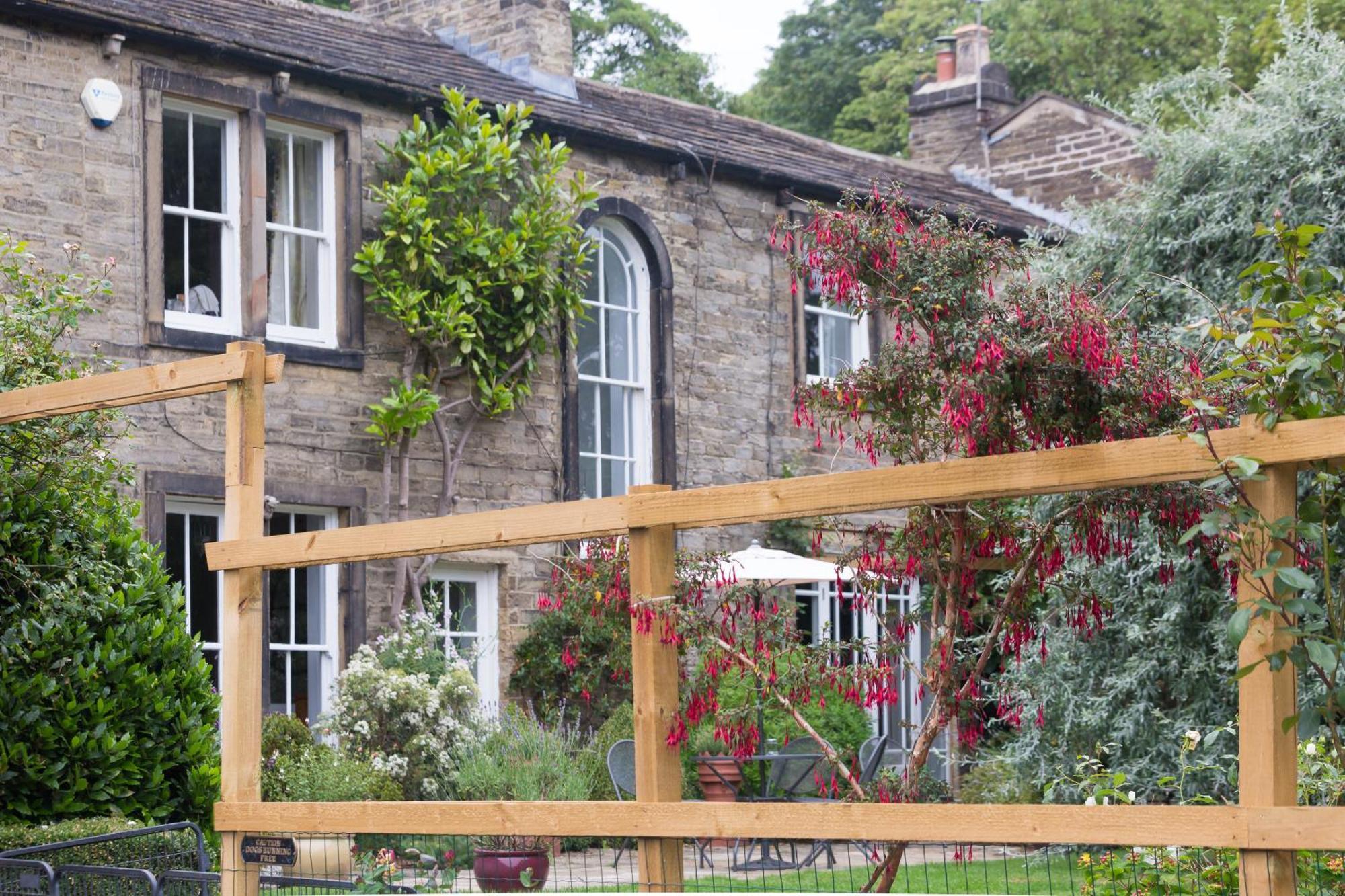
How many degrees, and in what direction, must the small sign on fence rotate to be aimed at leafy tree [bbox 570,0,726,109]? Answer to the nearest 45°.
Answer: approximately 180°

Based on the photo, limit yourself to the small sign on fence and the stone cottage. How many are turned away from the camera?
0

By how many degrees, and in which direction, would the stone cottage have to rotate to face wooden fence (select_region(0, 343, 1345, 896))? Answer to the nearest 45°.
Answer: approximately 45° to its right

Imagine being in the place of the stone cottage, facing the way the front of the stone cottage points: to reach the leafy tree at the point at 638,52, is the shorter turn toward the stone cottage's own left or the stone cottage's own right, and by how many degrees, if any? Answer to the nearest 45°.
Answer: approximately 135° to the stone cottage's own left

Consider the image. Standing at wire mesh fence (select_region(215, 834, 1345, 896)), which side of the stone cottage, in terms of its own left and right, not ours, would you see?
front

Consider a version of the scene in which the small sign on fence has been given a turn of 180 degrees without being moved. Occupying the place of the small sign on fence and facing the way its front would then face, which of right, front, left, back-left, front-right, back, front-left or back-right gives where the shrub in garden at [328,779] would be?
front

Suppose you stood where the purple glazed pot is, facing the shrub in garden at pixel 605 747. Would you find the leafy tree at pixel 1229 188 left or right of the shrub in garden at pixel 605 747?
right

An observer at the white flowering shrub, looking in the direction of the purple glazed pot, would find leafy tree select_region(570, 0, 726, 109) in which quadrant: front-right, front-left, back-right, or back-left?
back-left

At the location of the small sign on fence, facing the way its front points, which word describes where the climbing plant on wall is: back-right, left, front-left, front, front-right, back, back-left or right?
back

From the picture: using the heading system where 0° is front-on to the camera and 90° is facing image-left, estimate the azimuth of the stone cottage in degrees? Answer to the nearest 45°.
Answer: approximately 315°
